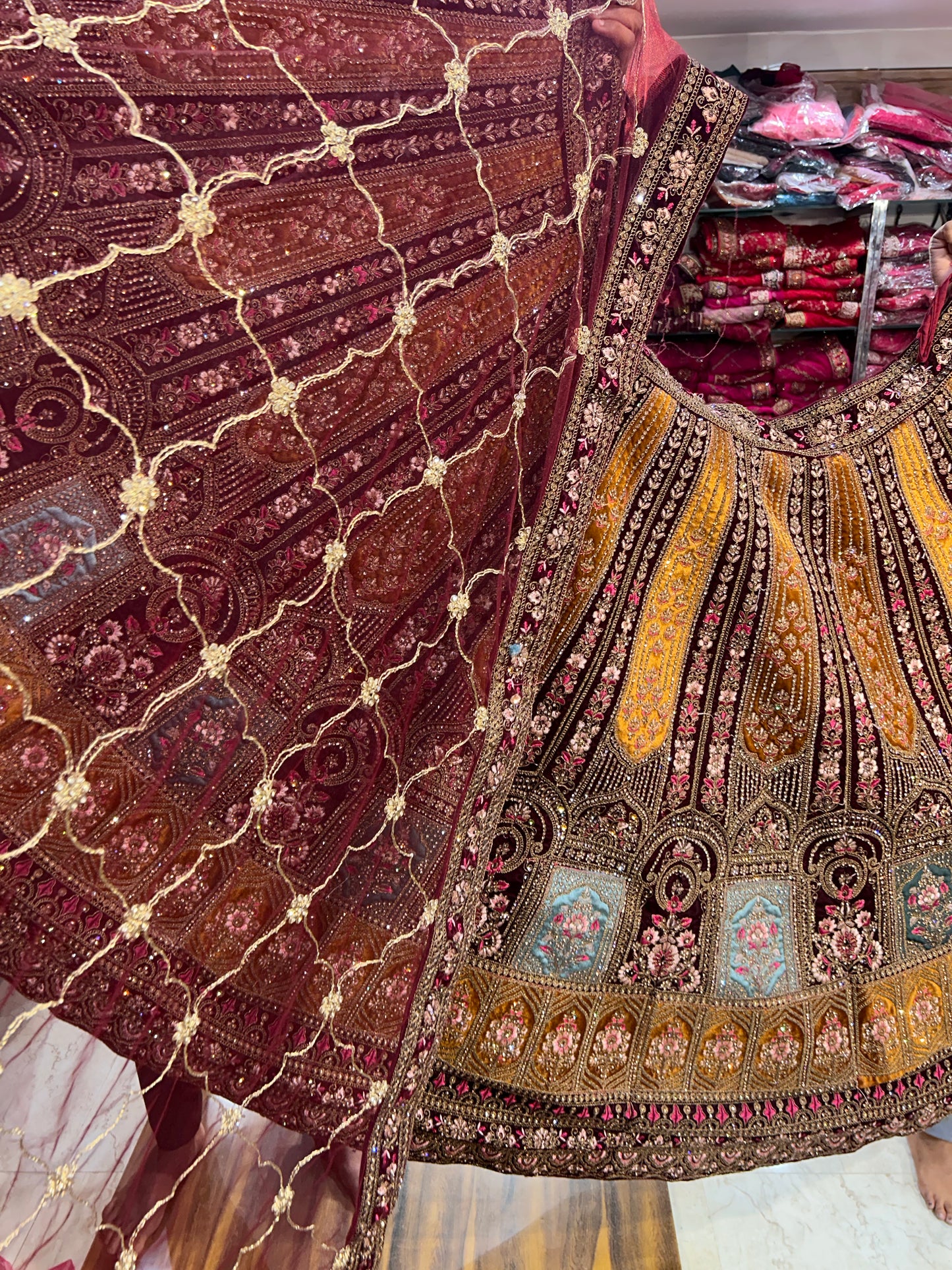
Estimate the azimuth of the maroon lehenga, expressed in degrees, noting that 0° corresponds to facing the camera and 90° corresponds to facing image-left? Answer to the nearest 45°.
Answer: approximately 0°
